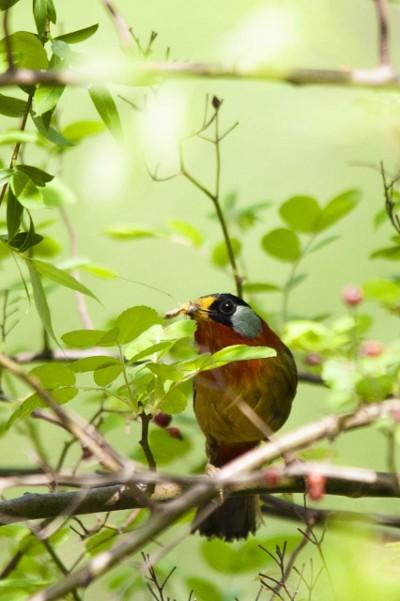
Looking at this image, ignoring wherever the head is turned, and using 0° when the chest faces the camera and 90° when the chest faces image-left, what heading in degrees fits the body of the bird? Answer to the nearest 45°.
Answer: approximately 45°

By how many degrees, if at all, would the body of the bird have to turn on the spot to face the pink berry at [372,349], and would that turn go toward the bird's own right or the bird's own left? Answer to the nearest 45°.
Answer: approximately 90° to the bird's own left
